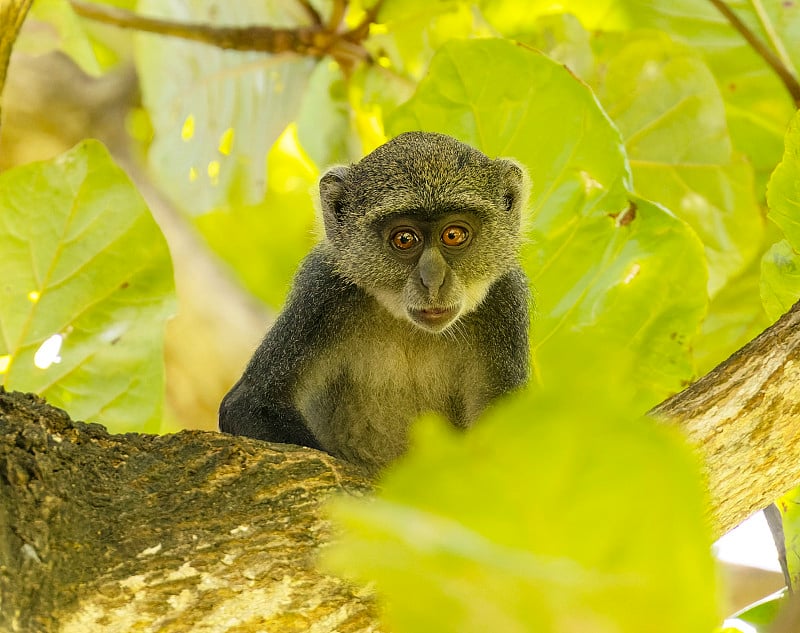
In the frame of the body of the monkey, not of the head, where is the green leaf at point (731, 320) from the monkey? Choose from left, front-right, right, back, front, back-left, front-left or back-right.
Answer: back-left

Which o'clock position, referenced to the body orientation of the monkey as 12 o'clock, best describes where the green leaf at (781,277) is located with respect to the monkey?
The green leaf is roughly at 10 o'clock from the monkey.

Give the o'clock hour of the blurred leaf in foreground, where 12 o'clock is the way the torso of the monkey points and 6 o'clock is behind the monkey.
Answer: The blurred leaf in foreground is roughly at 12 o'clock from the monkey.

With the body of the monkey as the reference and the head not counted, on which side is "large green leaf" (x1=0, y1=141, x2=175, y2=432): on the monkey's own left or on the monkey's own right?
on the monkey's own right

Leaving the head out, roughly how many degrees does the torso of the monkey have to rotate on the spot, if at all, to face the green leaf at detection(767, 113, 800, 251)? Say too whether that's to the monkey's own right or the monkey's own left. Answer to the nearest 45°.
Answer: approximately 45° to the monkey's own left

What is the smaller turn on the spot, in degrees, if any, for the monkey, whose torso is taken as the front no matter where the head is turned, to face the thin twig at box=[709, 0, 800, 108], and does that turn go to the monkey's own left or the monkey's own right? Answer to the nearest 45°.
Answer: approximately 90° to the monkey's own left

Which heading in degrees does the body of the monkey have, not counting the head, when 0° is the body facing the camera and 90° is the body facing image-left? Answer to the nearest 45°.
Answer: approximately 0°
